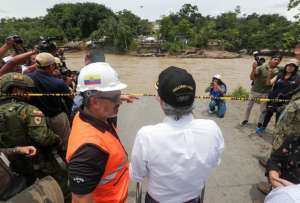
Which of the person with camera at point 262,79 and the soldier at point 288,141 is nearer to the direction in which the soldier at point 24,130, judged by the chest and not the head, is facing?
the person with camera

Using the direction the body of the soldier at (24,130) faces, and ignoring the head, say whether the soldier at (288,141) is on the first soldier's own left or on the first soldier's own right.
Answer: on the first soldier's own right

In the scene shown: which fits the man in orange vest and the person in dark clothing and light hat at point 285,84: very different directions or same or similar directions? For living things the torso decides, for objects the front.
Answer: very different directions

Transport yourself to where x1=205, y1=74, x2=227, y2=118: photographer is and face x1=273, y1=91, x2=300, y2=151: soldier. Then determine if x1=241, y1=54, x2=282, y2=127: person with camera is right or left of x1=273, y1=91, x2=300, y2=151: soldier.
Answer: left

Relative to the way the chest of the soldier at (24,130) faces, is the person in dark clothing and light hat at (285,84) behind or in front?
in front

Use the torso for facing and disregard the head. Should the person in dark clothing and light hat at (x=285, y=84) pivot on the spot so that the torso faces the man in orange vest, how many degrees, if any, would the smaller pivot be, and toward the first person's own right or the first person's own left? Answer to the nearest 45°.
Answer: approximately 45° to the first person's own left

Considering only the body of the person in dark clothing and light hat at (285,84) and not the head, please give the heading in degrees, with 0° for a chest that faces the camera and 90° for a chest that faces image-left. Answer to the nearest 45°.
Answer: approximately 45°

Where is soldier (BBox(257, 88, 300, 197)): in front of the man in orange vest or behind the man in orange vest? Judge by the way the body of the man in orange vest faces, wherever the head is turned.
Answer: in front

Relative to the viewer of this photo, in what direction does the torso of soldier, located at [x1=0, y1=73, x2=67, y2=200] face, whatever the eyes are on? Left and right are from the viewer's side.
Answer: facing away from the viewer and to the right of the viewer
